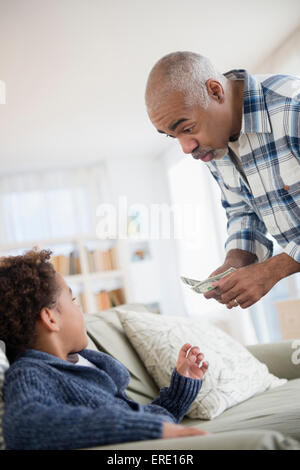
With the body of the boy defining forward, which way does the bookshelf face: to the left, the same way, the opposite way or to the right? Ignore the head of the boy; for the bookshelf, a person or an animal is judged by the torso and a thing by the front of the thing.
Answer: to the right

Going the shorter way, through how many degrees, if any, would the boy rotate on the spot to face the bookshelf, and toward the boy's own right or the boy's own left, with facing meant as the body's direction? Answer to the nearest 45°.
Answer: approximately 90° to the boy's own left

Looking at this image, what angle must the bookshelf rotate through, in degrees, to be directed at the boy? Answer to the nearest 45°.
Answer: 0° — it already faces them

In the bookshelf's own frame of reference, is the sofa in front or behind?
in front

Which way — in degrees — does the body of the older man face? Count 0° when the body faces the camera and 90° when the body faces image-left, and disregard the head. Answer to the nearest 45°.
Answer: approximately 45°

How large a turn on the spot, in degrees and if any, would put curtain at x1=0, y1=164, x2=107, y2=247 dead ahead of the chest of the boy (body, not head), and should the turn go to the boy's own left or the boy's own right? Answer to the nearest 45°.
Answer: approximately 90° to the boy's own left

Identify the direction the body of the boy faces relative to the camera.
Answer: to the viewer's right

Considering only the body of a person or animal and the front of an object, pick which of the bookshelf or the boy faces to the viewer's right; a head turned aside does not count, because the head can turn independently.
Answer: the boy
